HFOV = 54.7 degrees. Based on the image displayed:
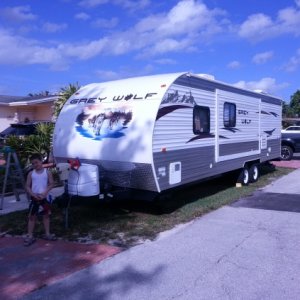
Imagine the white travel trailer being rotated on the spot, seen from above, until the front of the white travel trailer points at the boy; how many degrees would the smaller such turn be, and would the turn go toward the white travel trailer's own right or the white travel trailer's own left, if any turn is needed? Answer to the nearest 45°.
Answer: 0° — it already faces them

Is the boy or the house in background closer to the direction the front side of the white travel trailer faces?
the boy

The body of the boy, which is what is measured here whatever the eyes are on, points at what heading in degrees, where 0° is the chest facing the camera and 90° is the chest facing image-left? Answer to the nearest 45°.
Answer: approximately 0°

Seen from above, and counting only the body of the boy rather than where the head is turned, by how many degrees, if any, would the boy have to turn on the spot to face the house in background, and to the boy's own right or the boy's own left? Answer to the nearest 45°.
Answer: approximately 180°

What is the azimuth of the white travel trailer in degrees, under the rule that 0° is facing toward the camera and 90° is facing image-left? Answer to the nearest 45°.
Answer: approximately 45°
